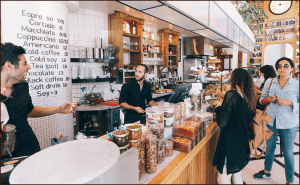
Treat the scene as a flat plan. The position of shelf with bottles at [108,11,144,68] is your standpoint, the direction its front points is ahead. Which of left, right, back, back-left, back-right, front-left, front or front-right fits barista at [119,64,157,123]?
front-right

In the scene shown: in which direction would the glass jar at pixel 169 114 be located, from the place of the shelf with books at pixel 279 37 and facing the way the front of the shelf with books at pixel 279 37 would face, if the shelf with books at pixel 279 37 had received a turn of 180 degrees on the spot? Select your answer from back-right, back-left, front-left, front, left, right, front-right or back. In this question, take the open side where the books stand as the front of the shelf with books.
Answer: back

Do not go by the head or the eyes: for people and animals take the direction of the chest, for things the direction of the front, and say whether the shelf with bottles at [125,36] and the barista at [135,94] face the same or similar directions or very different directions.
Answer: same or similar directions

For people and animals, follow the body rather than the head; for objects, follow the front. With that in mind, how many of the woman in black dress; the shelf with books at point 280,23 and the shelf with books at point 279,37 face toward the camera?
2

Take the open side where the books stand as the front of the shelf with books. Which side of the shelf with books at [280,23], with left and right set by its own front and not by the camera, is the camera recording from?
front

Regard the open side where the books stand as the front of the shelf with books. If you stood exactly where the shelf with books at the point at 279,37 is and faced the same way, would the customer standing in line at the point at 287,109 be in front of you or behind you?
in front

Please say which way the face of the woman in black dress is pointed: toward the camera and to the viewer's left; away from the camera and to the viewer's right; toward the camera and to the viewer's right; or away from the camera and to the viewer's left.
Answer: away from the camera and to the viewer's left

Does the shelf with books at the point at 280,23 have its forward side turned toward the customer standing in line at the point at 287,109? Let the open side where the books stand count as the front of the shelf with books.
yes

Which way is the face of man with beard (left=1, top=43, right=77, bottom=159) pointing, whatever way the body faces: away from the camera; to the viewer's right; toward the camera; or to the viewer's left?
to the viewer's right

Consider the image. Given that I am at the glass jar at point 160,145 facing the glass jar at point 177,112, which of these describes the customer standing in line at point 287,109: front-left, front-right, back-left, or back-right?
front-right

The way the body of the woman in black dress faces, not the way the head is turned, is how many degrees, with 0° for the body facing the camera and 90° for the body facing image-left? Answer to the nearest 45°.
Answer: approximately 135°
